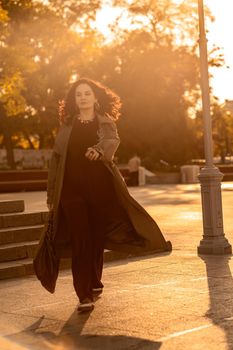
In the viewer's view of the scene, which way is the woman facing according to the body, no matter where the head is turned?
toward the camera

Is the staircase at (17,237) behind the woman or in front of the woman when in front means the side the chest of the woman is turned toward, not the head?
behind
